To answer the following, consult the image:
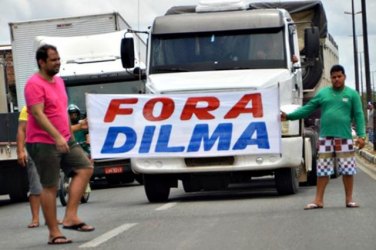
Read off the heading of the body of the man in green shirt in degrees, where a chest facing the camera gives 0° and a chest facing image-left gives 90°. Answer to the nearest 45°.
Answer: approximately 0°

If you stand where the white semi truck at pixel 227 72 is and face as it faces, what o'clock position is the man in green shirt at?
The man in green shirt is roughly at 11 o'clock from the white semi truck.

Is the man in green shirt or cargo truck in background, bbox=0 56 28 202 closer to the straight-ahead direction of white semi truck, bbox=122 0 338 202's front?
the man in green shirt

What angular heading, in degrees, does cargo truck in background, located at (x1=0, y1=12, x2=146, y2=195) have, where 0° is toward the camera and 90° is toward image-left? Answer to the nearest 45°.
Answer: approximately 315°

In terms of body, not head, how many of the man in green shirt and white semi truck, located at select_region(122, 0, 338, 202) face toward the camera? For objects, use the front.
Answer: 2
